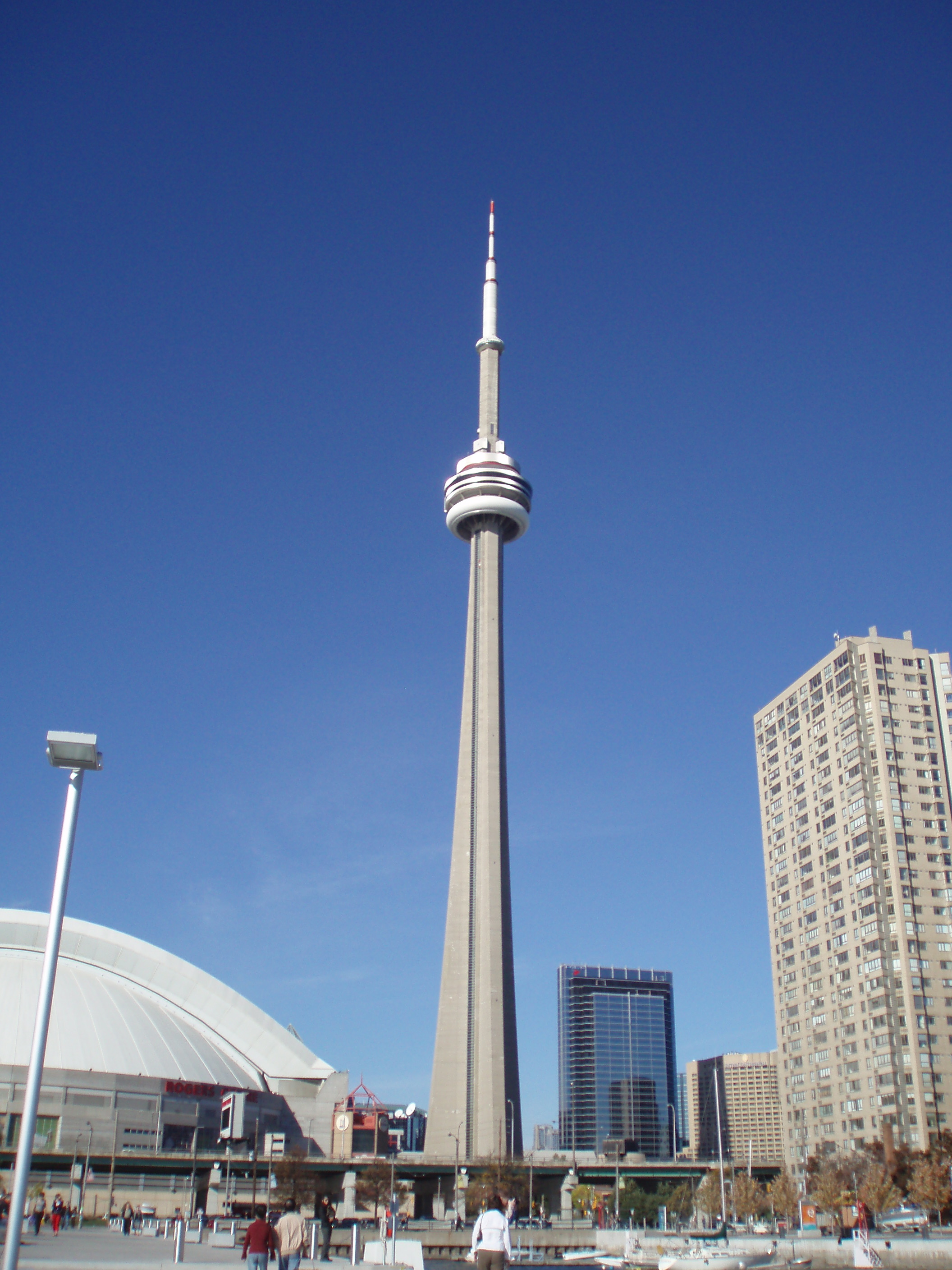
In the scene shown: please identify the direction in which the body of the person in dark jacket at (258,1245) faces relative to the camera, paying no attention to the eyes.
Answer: away from the camera

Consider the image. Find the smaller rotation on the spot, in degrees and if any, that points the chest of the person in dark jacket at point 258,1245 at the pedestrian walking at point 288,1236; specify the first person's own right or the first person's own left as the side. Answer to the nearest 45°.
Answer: approximately 45° to the first person's own right

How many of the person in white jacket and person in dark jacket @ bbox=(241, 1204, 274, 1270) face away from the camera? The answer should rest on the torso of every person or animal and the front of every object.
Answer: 2

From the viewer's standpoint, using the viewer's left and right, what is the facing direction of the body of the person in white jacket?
facing away from the viewer

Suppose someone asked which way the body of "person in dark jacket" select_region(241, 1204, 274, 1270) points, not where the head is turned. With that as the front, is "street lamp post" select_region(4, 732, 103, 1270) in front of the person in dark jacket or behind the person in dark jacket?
behind

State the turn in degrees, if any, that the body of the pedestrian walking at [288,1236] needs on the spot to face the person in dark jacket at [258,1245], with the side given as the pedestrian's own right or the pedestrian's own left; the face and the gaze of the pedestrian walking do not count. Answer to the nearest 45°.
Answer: approximately 135° to the pedestrian's own left

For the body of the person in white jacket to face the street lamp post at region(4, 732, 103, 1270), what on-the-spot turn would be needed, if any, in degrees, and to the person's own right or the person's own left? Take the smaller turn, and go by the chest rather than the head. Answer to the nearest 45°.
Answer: approximately 90° to the person's own left

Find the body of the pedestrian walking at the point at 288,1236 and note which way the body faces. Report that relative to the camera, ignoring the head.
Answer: away from the camera

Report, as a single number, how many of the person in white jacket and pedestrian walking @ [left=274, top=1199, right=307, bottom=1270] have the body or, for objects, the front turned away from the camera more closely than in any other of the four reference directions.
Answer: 2
